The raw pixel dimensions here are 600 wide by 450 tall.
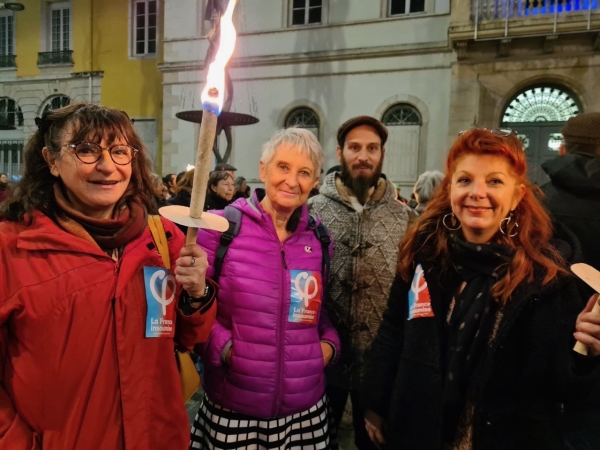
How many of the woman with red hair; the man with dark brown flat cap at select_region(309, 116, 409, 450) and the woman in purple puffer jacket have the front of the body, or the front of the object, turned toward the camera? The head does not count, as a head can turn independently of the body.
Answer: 3

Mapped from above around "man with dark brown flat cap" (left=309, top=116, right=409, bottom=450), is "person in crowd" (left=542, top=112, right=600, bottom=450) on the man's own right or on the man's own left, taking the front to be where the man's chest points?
on the man's own left

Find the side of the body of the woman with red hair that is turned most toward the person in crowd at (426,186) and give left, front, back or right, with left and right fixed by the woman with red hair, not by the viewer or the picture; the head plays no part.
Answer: back

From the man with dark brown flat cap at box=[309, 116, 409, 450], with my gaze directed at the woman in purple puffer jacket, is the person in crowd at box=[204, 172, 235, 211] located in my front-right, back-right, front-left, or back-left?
back-right

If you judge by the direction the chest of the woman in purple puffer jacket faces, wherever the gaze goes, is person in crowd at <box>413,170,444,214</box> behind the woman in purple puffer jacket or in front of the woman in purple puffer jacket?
behind
